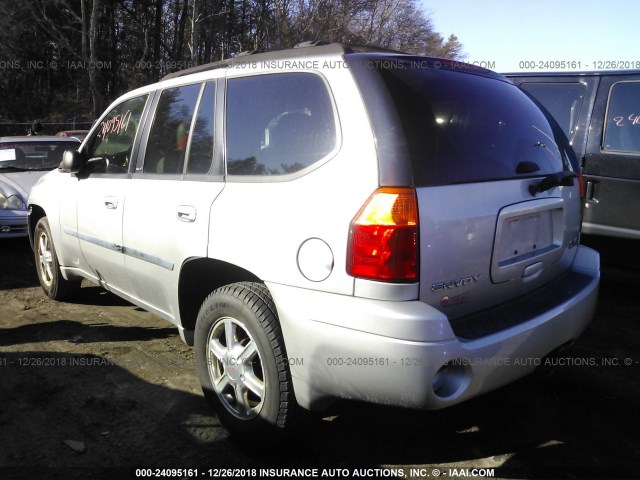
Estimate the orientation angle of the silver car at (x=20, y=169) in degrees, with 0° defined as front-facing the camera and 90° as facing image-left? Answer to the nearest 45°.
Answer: approximately 45°

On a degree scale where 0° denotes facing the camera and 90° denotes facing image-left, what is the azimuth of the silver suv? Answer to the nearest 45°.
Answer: approximately 135°

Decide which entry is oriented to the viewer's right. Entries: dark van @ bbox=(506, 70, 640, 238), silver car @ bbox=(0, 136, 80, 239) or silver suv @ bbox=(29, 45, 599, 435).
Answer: the dark van

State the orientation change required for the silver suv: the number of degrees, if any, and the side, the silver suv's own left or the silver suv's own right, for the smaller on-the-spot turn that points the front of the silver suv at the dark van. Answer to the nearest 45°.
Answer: approximately 90° to the silver suv's own right

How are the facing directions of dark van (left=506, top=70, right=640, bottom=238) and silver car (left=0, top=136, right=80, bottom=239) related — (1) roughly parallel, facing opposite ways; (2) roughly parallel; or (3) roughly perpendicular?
roughly perpendicular

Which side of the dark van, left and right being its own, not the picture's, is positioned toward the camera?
right

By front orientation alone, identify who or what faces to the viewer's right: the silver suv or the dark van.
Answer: the dark van

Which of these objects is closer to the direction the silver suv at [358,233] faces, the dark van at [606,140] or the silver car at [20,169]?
the silver car

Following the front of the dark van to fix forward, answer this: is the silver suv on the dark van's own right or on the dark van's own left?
on the dark van's own right

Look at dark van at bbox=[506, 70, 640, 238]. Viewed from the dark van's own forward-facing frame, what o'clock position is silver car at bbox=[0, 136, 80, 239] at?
The silver car is roughly at 6 o'clock from the dark van.

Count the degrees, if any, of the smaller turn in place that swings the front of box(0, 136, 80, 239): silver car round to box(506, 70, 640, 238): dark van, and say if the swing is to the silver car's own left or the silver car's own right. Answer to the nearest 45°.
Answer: approximately 90° to the silver car's own left

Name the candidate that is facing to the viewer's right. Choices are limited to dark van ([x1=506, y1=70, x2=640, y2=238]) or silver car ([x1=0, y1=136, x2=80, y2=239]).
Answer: the dark van
